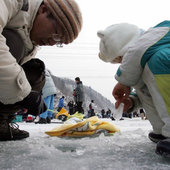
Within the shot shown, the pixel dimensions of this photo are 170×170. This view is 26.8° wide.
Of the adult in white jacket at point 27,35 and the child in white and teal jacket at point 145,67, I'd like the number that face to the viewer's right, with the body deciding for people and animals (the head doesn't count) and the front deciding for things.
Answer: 1

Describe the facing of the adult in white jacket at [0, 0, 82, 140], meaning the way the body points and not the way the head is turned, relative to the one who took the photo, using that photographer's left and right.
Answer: facing to the right of the viewer

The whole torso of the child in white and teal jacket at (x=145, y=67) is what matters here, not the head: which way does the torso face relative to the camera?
to the viewer's left

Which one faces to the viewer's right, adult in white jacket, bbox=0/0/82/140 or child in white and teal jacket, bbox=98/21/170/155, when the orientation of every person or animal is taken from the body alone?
adult in white jacket, bbox=0/0/82/140

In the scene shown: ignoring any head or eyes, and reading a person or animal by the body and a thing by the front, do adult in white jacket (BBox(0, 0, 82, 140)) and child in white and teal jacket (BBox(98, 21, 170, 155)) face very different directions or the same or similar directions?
very different directions
